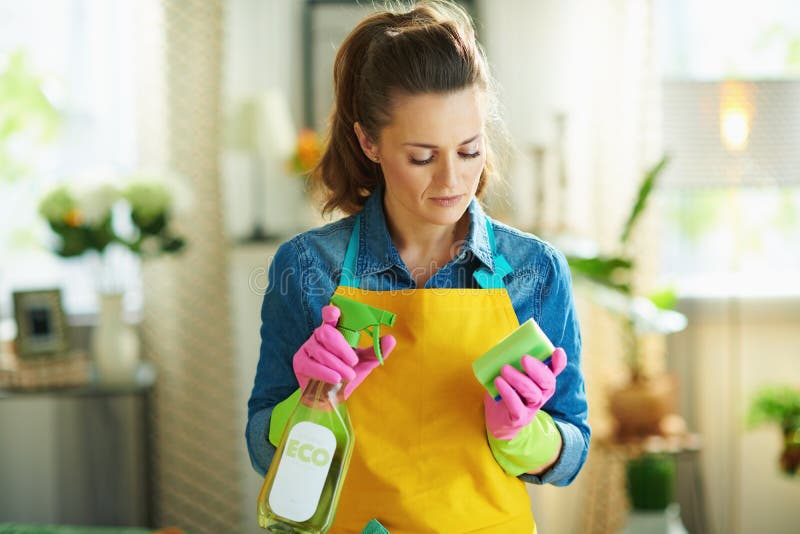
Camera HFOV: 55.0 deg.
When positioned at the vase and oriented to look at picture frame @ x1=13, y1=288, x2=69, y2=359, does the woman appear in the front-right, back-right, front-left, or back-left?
back-left

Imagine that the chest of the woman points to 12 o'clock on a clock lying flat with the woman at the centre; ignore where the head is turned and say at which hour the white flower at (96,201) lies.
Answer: The white flower is roughly at 5 o'clock from the woman.

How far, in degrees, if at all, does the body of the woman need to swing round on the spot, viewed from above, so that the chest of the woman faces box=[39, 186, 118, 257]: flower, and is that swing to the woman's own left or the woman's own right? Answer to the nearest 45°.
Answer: approximately 135° to the woman's own right

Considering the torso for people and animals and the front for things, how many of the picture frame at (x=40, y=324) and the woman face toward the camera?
2

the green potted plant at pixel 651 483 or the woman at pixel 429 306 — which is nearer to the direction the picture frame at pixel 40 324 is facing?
the woman

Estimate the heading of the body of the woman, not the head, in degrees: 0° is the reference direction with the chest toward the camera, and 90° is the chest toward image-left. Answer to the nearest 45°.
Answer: approximately 0°

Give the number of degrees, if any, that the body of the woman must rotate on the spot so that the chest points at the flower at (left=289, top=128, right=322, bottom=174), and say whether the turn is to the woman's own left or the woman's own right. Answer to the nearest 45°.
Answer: approximately 180°

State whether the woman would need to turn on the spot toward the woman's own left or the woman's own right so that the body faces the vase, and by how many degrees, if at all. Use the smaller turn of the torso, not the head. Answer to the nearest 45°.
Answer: approximately 135° to the woman's own right

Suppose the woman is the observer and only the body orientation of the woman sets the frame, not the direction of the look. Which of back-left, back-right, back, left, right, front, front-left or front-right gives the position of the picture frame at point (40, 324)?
back-right

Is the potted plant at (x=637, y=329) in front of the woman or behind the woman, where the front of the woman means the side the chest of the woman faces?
behind
